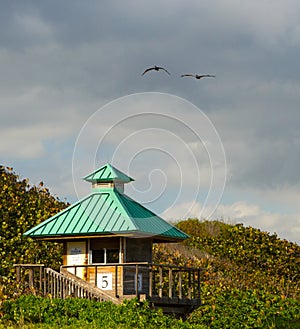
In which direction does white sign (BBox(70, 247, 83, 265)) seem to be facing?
toward the camera
